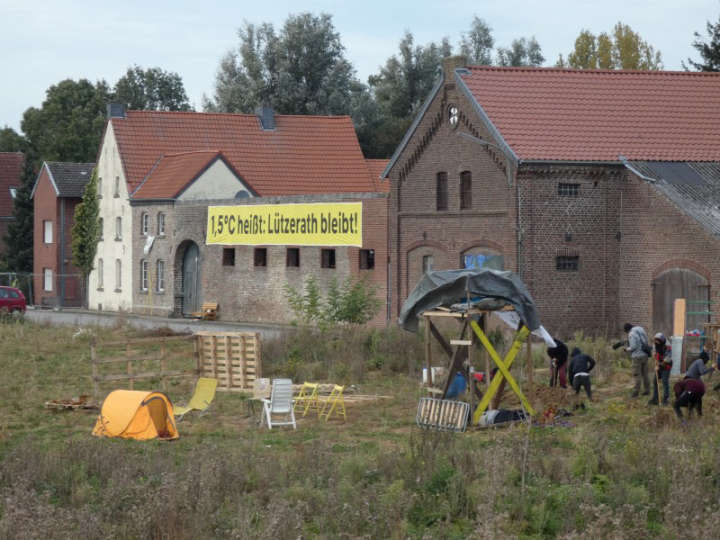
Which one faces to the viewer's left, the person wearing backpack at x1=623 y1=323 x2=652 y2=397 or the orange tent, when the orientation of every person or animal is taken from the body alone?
the person wearing backpack

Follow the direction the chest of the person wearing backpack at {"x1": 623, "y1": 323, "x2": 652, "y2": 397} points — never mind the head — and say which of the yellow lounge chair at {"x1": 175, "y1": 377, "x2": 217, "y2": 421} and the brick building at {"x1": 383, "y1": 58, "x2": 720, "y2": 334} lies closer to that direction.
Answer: the yellow lounge chair

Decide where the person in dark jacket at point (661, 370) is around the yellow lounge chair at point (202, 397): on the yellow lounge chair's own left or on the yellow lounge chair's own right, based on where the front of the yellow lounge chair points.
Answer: on the yellow lounge chair's own left

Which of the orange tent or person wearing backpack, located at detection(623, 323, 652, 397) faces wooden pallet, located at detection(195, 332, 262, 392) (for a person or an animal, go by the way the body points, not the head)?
the person wearing backpack

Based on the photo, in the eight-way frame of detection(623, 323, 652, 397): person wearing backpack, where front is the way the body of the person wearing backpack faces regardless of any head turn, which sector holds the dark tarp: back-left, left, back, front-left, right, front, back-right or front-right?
front-left

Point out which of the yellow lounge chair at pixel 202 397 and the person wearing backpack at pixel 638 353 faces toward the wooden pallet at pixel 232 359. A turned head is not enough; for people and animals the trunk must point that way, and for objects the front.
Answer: the person wearing backpack

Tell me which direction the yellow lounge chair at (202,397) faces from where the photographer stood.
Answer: facing the viewer and to the left of the viewer

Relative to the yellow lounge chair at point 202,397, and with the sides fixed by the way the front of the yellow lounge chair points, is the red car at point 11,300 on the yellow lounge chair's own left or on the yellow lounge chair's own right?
on the yellow lounge chair's own right

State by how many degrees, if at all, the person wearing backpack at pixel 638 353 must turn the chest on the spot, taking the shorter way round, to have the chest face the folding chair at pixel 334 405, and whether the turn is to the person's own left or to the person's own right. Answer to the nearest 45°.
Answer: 0° — they already face it

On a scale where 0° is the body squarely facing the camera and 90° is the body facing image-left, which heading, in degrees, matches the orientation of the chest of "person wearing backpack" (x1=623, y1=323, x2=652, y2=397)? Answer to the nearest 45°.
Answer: approximately 90°

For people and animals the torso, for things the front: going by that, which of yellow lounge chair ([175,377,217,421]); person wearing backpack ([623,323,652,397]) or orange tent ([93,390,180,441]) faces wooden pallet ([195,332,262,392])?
the person wearing backpack

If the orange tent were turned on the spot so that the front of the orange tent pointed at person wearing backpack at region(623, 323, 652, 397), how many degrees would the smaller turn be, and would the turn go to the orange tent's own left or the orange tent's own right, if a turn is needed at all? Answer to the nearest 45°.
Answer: approximately 45° to the orange tent's own left

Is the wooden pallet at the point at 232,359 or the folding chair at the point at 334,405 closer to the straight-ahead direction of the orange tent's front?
the folding chair

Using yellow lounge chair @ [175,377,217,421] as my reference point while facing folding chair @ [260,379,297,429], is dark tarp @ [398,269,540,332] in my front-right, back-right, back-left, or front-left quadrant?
front-left

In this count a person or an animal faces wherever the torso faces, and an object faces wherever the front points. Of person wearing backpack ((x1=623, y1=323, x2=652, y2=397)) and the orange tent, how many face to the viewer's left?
1

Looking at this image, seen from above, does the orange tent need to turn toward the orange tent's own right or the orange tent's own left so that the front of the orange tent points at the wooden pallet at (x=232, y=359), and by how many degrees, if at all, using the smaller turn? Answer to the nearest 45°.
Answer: approximately 135° to the orange tent's own left
